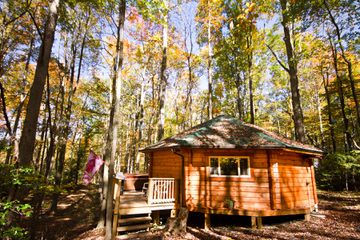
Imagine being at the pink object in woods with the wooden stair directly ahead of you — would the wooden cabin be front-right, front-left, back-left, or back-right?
front-left

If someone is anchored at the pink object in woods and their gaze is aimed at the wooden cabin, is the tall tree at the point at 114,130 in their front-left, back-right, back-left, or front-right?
front-right

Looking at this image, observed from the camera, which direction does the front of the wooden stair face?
facing the viewer

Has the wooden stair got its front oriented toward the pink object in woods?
no

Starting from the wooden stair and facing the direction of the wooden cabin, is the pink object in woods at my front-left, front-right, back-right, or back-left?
back-left

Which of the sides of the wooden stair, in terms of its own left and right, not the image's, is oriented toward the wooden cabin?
left
